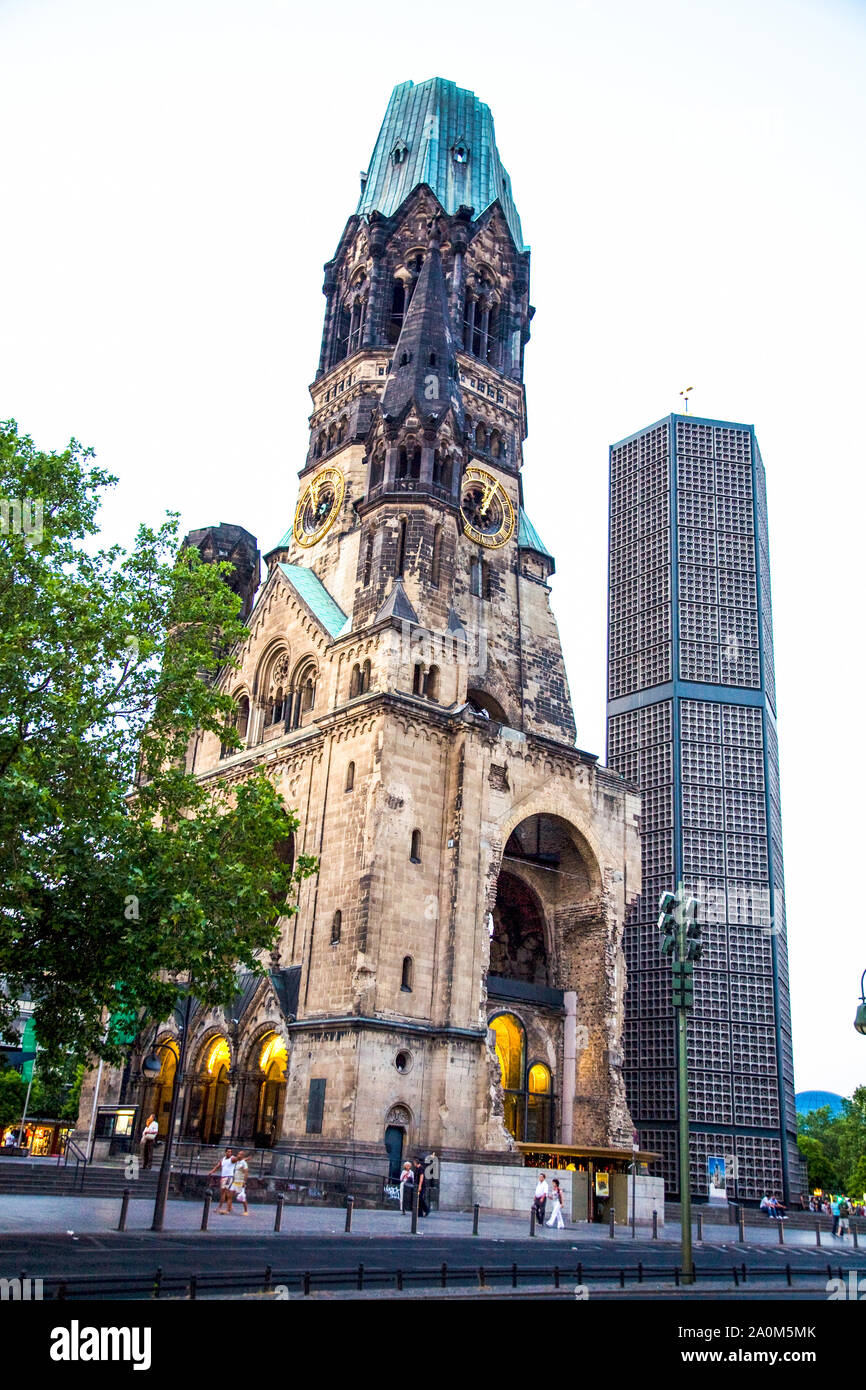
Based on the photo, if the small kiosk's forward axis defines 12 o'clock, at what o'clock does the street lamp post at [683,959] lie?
The street lamp post is roughly at 12 o'clock from the small kiosk.

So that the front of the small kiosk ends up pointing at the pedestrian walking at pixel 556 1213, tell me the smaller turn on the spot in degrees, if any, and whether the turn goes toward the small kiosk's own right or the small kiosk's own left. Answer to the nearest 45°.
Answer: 0° — it already faces them

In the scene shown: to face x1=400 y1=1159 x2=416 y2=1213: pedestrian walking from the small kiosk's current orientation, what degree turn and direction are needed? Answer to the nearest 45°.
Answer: approximately 45° to its right

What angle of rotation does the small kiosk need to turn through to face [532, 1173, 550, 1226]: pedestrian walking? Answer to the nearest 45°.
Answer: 0° — it already faces them

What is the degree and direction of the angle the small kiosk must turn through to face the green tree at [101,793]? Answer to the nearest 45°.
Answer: approximately 45° to its right

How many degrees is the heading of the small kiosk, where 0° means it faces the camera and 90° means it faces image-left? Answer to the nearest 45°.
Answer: approximately 0°
